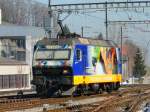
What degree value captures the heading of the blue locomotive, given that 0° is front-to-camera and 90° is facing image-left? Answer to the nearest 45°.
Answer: approximately 45°
